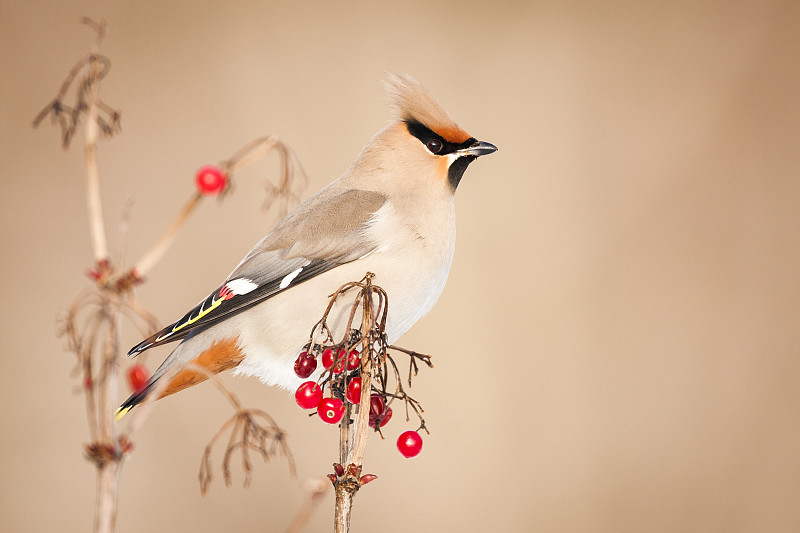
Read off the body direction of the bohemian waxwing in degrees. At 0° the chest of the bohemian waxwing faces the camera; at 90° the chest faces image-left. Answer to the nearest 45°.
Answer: approximately 270°
